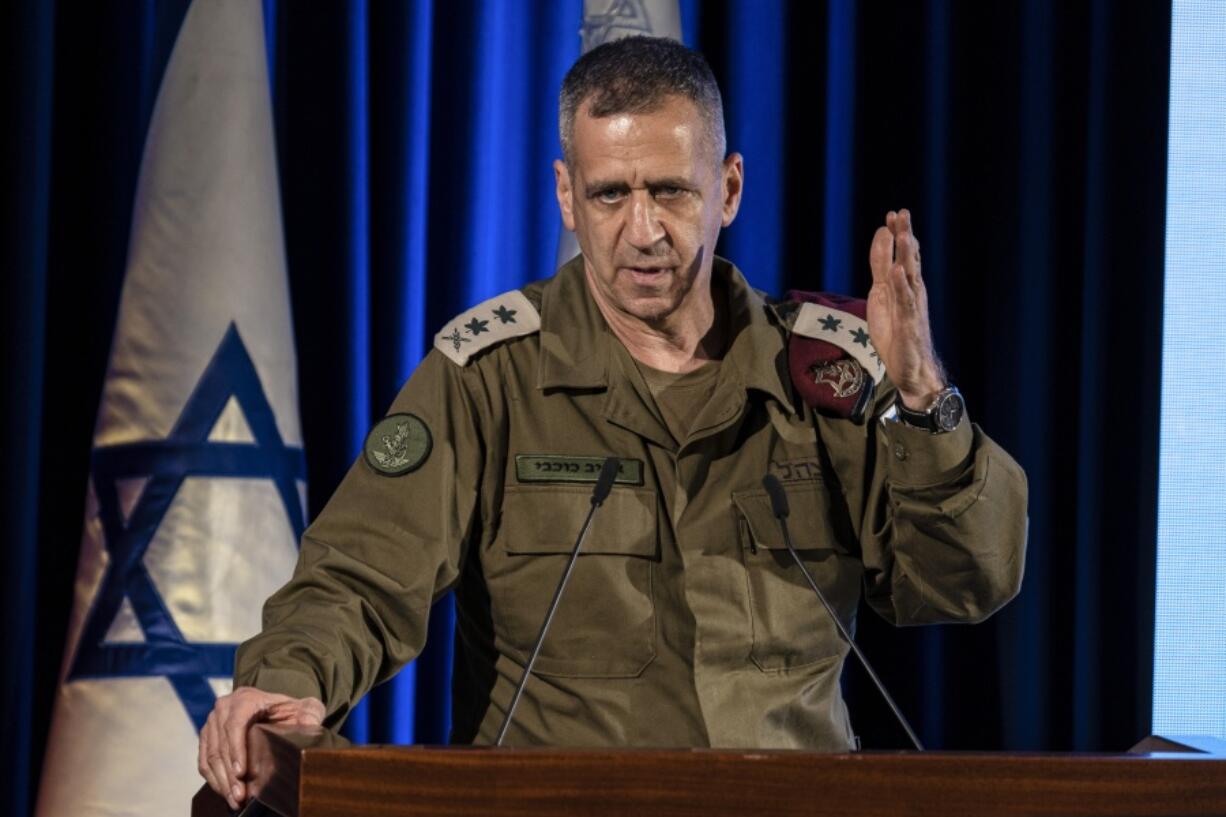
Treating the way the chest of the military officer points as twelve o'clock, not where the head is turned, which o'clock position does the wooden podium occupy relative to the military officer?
The wooden podium is roughly at 12 o'clock from the military officer.

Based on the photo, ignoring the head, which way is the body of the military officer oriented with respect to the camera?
toward the camera

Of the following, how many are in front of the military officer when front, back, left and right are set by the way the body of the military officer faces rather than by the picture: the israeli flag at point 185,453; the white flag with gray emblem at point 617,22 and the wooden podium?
1

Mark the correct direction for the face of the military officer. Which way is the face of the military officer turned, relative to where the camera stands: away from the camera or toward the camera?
toward the camera

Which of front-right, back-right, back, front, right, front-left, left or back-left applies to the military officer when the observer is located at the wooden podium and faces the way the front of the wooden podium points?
back

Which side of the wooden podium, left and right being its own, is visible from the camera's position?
front

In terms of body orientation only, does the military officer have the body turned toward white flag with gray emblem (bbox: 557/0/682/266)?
no

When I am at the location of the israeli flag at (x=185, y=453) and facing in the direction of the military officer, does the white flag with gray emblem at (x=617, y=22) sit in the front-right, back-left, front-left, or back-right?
front-left

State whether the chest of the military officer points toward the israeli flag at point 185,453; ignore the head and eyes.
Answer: no
